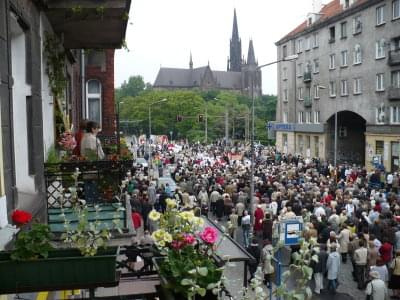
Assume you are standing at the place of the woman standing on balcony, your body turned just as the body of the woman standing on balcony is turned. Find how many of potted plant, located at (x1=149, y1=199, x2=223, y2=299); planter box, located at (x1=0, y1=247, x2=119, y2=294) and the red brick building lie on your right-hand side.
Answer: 2

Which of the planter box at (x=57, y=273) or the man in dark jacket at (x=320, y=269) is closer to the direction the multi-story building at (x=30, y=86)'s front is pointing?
the man in dark jacket

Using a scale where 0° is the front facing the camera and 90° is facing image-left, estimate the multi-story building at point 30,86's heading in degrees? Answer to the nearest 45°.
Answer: approximately 270°

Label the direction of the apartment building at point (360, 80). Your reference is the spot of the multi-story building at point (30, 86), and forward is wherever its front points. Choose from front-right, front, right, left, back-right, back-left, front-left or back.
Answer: front-left

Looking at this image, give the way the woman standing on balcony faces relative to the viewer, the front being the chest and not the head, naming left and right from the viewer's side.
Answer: facing to the right of the viewer

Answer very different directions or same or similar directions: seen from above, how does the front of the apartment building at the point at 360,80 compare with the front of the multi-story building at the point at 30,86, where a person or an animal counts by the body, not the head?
very different directions

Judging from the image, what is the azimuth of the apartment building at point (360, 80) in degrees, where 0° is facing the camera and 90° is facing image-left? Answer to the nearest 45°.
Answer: approximately 45°

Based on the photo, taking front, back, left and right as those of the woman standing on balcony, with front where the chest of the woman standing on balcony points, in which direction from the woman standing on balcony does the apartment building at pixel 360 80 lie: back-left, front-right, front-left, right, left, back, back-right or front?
front-left

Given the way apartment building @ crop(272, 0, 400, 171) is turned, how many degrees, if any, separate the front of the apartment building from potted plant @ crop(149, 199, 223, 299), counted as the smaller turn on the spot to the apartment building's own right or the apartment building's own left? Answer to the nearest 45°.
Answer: approximately 45° to the apartment building's own left

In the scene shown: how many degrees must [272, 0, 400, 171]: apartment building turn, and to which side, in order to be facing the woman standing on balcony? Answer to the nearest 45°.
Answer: approximately 45° to its left
